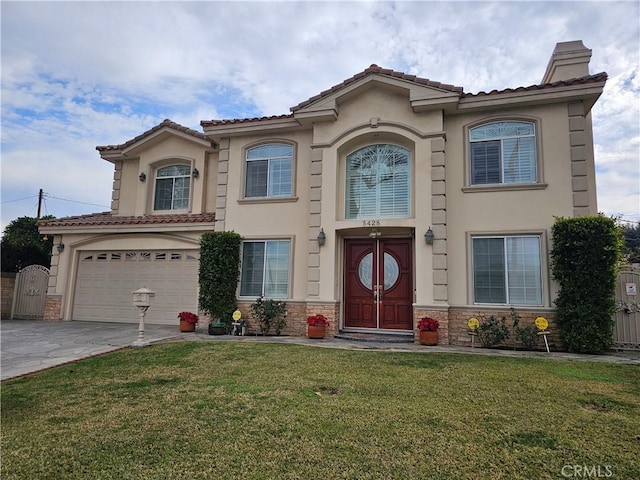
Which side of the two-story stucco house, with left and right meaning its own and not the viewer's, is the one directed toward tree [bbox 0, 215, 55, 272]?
right

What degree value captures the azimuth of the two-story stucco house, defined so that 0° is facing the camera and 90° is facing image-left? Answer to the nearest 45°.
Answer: approximately 0°

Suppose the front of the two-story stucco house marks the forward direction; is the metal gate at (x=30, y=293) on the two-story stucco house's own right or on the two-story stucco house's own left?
on the two-story stucco house's own right

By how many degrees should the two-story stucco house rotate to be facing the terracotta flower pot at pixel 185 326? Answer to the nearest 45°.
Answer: approximately 90° to its right
